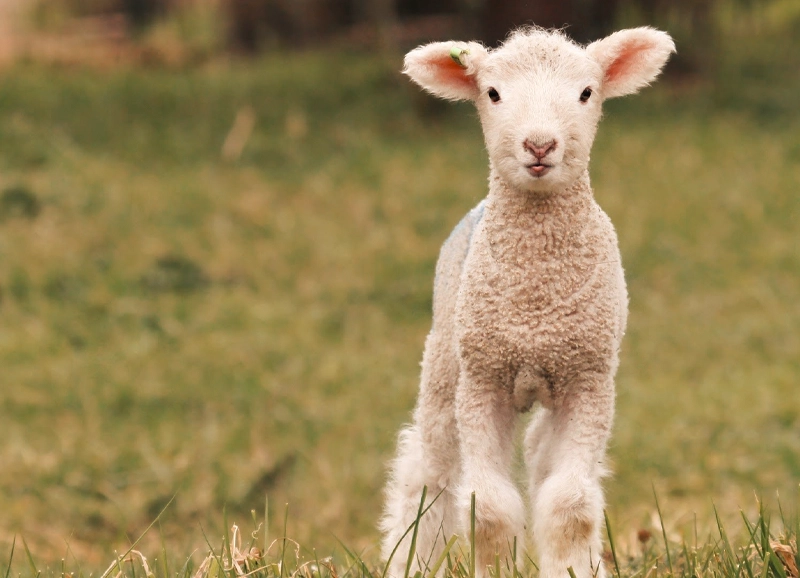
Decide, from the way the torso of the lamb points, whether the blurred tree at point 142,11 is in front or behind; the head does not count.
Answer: behind

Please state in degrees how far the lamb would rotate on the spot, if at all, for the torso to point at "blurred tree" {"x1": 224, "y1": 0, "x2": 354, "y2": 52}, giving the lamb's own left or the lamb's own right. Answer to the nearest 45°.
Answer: approximately 180°

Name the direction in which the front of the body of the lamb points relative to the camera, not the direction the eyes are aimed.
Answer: toward the camera

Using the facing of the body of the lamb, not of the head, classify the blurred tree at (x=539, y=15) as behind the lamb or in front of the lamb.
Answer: behind

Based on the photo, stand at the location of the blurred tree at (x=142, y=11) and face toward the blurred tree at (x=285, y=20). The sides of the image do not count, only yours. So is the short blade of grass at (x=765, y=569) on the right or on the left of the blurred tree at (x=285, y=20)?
right
